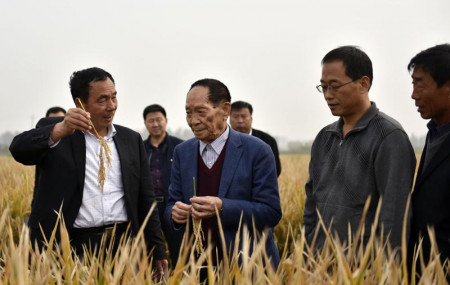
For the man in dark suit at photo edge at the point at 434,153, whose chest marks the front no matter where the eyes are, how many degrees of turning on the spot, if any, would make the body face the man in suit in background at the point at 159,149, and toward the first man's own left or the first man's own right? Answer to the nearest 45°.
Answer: approximately 90° to the first man's own right

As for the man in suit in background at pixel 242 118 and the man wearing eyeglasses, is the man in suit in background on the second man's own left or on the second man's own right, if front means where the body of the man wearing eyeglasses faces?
on the second man's own right

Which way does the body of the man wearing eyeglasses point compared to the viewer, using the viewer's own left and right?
facing the viewer and to the left of the viewer

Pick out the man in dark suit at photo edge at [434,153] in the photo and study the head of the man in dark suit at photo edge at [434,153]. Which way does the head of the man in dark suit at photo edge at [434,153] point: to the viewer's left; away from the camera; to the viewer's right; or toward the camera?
to the viewer's left

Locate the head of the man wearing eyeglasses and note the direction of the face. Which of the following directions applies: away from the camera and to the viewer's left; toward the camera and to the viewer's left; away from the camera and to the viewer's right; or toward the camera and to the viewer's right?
toward the camera and to the viewer's left

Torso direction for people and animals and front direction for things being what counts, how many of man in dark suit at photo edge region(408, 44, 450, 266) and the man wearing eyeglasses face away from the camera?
0

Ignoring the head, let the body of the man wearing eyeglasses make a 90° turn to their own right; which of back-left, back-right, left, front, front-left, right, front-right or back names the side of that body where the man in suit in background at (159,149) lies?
front

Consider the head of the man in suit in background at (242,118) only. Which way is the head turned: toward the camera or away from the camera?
toward the camera

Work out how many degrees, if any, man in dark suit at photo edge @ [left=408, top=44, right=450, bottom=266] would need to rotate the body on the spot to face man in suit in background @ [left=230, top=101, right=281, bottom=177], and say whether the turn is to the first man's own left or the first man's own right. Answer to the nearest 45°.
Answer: approximately 90° to the first man's own right

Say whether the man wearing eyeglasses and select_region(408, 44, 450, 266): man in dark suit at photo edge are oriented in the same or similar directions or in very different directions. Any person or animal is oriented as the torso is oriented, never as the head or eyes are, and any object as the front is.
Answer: same or similar directions

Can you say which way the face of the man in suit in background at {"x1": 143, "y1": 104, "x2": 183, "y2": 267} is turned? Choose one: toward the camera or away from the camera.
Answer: toward the camera
